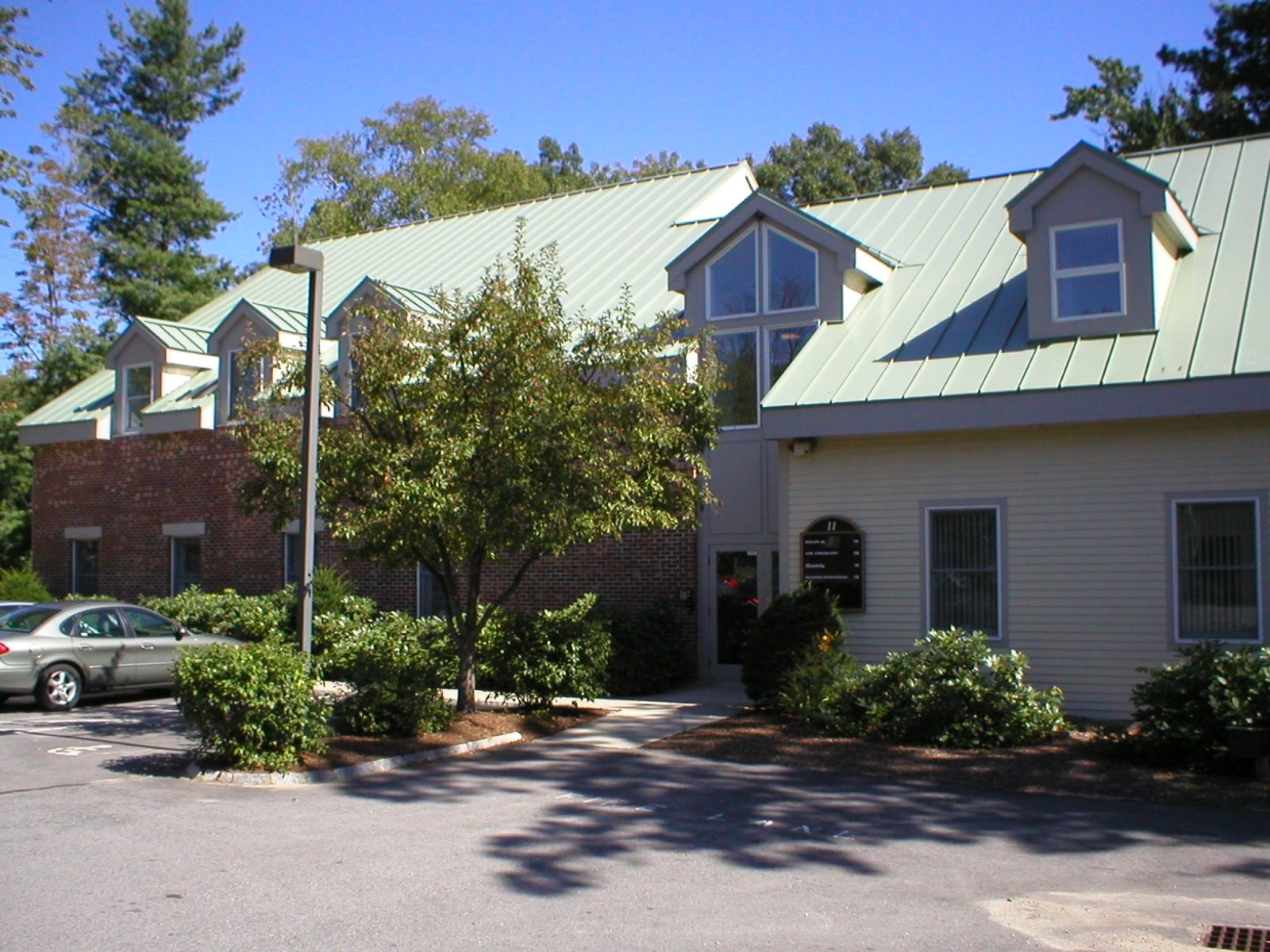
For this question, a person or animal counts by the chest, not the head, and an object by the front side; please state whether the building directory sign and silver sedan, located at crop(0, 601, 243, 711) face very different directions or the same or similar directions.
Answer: very different directions

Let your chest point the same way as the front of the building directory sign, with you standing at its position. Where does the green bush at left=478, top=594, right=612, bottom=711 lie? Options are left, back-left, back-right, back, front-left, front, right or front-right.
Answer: right

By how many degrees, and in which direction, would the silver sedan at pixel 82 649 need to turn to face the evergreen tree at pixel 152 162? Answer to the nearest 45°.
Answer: approximately 45° to its left

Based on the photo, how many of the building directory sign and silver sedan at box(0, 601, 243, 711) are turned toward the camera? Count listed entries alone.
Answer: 1

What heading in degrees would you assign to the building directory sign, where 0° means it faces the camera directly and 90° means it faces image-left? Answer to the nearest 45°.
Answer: approximately 0°

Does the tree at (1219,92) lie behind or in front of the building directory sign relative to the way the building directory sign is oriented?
behind

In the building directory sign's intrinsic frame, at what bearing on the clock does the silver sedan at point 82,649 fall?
The silver sedan is roughly at 3 o'clock from the building directory sign.

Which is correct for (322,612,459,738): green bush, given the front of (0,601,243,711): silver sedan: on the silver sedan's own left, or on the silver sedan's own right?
on the silver sedan's own right

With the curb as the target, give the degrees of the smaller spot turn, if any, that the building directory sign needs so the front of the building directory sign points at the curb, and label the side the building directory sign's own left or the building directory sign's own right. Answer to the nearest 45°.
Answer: approximately 45° to the building directory sign's own right

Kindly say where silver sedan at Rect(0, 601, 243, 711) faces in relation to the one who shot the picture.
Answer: facing away from the viewer and to the right of the viewer

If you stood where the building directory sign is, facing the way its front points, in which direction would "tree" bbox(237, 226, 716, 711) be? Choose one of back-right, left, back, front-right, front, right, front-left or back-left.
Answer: front-right
